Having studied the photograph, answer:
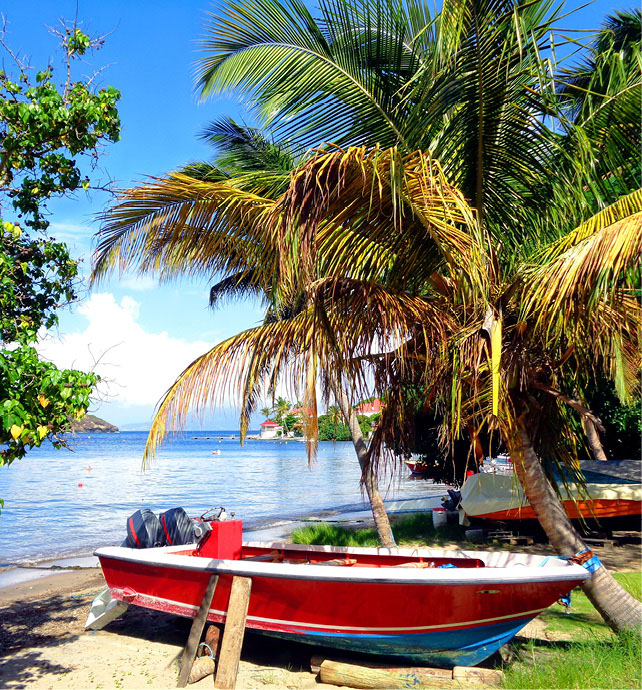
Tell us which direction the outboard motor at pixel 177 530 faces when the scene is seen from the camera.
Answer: facing to the right of the viewer

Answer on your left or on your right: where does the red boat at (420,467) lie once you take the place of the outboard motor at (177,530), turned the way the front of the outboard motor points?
on your left
